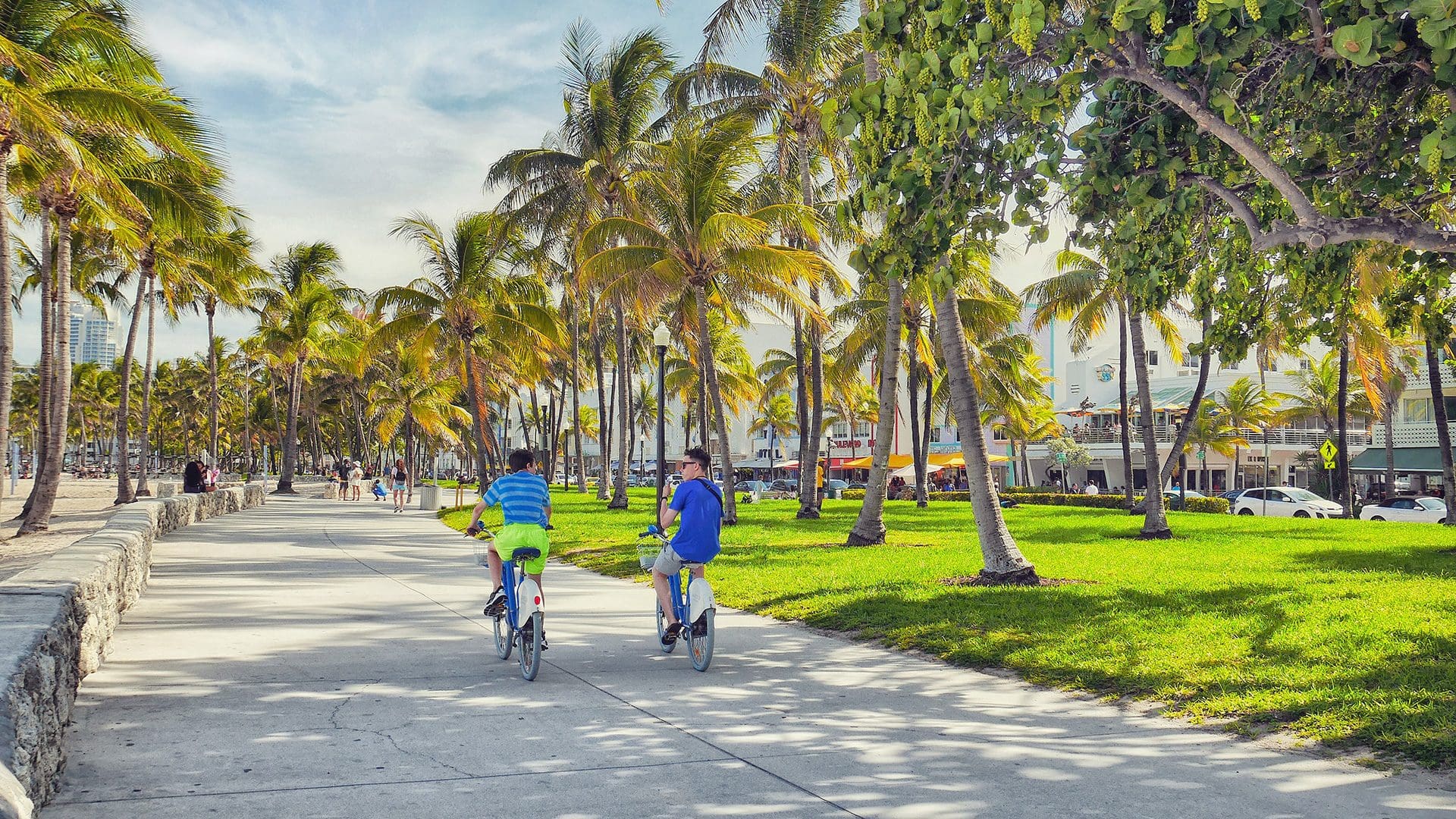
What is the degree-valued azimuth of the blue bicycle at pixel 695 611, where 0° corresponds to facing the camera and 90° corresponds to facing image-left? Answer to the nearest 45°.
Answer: approximately 135°

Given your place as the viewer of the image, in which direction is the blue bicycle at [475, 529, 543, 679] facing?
facing away from the viewer and to the left of the viewer

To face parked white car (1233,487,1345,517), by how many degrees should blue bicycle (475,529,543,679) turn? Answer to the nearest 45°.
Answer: approximately 90° to its right

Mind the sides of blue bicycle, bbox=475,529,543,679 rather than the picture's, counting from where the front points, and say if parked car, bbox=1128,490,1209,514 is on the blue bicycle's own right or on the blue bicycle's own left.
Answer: on the blue bicycle's own right

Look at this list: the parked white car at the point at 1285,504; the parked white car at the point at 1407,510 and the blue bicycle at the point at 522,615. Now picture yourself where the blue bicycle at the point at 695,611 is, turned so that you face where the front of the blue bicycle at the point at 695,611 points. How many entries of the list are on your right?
2

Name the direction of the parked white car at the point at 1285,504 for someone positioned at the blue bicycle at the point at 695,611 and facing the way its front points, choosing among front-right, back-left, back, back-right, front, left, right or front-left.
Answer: right

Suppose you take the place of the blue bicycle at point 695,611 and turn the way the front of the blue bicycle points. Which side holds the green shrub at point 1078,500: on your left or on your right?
on your right

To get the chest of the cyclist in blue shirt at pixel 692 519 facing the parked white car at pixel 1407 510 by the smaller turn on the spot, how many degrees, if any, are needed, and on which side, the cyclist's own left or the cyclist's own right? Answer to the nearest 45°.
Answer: approximately 90° to the cyclist's own right

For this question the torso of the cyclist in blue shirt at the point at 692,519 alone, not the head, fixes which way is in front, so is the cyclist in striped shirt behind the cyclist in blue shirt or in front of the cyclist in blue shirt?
in front

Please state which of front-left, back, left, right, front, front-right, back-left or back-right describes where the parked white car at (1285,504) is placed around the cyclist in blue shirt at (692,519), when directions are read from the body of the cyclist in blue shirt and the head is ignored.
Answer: right

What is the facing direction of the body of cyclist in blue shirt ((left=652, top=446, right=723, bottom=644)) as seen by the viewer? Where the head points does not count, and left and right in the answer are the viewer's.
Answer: facing away from the viewer and to the left of the viewer
